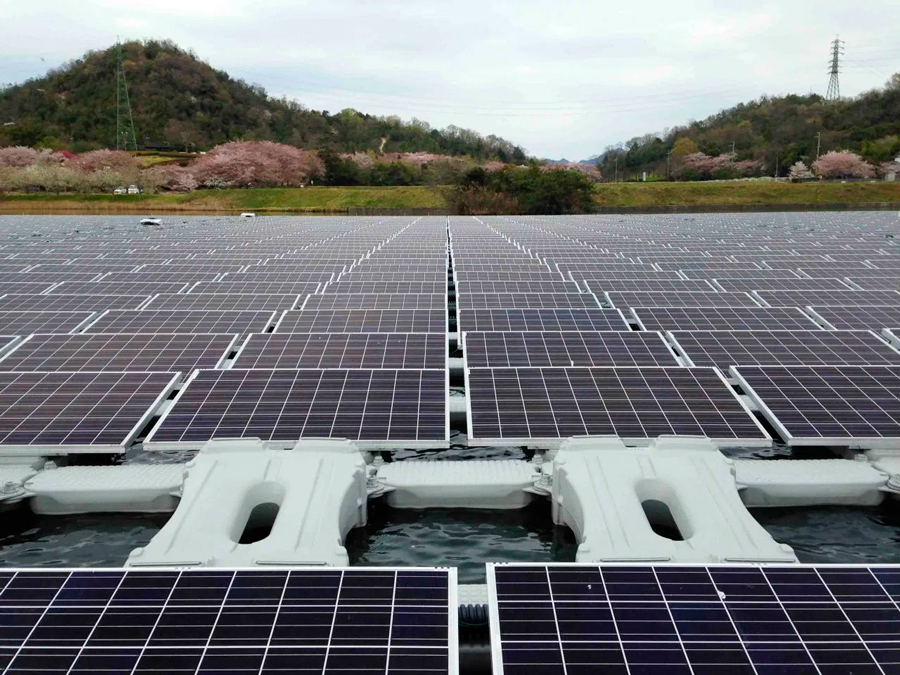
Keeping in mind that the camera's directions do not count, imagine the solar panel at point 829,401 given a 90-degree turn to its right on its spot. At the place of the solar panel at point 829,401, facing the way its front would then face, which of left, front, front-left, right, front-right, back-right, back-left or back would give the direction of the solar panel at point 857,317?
right

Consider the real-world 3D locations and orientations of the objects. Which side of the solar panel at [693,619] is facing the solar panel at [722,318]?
back

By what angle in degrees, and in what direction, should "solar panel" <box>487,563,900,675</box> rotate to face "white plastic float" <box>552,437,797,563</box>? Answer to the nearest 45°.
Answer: approximately 180°

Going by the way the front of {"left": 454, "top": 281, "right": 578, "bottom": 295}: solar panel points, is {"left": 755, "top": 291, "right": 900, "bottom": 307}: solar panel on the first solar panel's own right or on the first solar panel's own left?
on the first solar panel's own left

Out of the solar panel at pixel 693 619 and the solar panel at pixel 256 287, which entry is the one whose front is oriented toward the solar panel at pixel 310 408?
the solar panel at pixel 256 287

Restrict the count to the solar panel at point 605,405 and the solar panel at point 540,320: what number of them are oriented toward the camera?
2

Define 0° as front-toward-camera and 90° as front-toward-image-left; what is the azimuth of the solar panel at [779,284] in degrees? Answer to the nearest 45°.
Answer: approximately 0°

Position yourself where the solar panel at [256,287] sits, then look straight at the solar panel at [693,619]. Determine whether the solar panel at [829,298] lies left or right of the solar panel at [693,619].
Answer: left
